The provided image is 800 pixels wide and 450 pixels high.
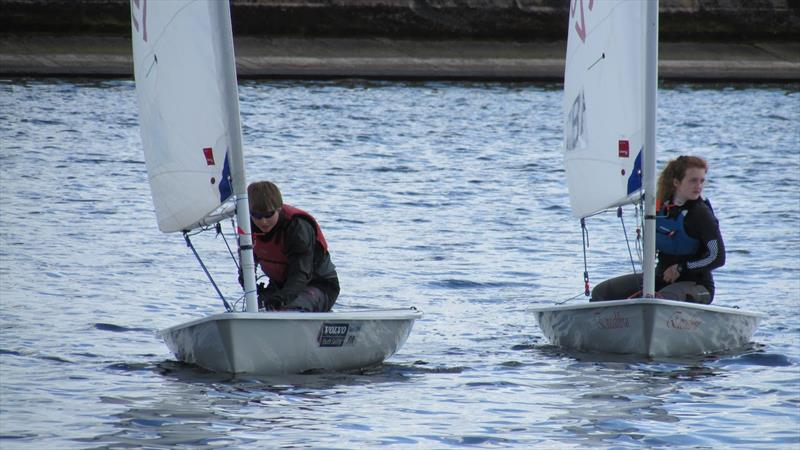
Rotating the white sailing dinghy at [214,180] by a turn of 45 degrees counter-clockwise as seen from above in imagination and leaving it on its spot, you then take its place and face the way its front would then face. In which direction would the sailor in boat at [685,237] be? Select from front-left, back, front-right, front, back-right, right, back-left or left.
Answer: left

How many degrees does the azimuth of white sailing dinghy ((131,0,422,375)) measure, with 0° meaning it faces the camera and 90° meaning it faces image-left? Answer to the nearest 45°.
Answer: approximately 45°

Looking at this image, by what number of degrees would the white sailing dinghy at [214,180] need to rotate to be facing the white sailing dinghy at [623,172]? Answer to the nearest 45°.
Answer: approximately 135° to its left

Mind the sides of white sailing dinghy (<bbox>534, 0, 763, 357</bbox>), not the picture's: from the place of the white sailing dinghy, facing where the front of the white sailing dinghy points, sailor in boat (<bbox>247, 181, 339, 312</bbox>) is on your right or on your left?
on your right
